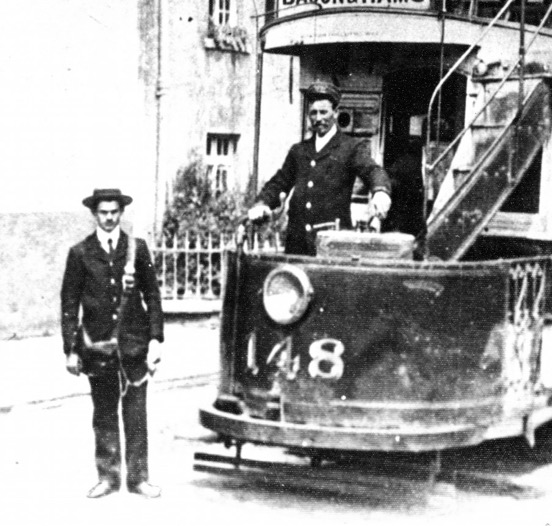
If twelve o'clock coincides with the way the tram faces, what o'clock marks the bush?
The bush is roughly at 4 o'clock from the tram.

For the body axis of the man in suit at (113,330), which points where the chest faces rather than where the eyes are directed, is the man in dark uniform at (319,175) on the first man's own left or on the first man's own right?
on the first man's own left

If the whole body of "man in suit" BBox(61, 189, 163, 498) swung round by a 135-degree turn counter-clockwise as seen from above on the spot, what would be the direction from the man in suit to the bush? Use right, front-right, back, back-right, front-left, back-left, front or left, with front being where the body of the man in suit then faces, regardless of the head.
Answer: front-left

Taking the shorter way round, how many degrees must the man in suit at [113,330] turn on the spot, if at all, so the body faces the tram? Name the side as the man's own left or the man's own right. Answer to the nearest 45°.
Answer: approximately 90° to the man's own left

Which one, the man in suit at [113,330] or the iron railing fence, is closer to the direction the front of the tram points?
the man in suit

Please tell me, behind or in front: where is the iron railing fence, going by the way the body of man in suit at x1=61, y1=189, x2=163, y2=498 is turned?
behind

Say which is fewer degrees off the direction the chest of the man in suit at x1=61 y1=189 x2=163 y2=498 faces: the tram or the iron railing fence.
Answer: the tram

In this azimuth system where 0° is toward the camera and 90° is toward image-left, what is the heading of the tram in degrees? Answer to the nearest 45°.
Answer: approximately 45°

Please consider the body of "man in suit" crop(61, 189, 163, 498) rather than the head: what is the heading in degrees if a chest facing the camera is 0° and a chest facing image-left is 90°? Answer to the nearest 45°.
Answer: approximately 0°
